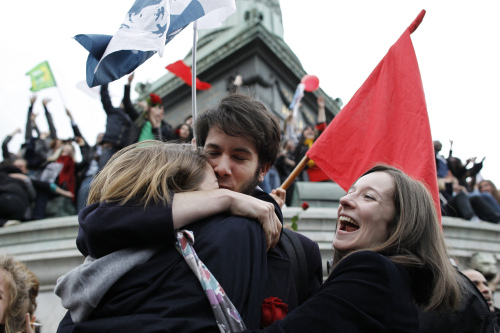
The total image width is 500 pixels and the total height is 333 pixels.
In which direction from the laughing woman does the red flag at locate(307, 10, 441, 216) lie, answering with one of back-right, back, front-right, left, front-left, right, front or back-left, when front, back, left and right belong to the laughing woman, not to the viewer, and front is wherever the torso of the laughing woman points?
right

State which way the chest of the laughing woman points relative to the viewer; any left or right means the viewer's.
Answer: facing to the left of the viewer

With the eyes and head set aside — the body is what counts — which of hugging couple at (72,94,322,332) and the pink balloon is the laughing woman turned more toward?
the hugging couple

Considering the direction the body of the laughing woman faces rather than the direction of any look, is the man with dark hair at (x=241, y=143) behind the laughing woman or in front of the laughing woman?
in front

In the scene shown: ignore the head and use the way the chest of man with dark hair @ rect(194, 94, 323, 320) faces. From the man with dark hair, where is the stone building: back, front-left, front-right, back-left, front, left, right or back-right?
back-right

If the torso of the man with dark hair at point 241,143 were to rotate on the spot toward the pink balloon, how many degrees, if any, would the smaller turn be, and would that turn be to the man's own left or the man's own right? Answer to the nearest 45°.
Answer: approximately 135° to the man's own right

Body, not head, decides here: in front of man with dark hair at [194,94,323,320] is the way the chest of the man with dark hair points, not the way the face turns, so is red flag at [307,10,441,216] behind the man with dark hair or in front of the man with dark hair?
behind
